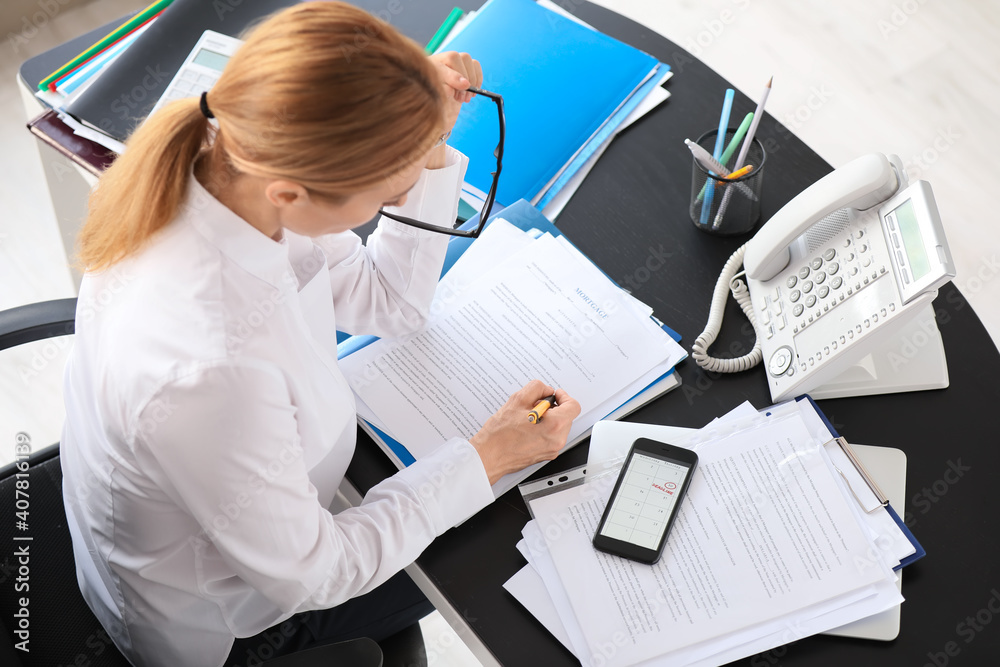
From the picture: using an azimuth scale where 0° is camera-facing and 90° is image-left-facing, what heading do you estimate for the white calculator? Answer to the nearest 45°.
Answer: approximately 45°

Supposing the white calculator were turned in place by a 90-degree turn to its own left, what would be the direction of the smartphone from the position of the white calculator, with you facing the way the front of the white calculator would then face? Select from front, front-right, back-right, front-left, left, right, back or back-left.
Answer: front

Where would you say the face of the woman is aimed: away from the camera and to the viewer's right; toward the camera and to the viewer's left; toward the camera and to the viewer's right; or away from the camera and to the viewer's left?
away from the camera and to the viewer's right

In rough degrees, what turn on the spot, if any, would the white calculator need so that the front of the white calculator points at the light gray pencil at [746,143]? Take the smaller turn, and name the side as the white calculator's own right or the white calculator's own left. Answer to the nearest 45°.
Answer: approximately 90° to the white calculator's own left

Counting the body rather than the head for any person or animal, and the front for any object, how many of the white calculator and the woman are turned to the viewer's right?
1

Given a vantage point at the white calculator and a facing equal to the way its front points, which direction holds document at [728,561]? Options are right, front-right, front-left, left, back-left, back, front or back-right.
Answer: left

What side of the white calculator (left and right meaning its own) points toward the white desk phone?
left

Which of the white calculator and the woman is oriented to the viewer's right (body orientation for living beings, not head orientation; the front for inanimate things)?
the woman

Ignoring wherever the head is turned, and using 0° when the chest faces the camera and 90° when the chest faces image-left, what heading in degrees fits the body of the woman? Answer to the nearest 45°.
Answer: approximately 270°

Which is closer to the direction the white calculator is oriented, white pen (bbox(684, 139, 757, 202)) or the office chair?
the office chair
